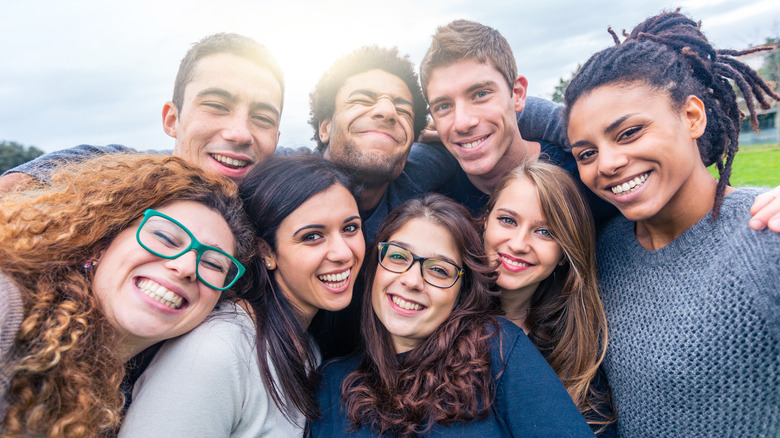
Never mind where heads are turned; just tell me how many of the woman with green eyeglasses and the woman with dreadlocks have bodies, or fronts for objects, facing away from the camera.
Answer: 0

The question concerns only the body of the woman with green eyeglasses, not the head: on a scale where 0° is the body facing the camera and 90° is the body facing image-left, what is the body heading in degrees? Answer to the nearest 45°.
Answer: approximately 315°

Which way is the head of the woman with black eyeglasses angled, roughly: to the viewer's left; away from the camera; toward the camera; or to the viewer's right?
toward the camera

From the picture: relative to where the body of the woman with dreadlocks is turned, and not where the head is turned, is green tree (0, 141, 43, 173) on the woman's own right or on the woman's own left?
on the woman's own right

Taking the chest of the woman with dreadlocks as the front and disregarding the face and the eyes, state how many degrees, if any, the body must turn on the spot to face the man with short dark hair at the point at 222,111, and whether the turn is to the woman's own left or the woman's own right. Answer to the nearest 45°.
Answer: approximately 45° to the woman's own right

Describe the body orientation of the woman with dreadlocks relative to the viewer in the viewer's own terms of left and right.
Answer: facing the viewer and to the left of the viewer

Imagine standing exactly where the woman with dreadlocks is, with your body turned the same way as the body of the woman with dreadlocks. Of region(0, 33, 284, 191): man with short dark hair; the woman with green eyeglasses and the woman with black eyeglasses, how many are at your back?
0

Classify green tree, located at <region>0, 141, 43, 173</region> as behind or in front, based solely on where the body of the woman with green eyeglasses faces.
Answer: behind

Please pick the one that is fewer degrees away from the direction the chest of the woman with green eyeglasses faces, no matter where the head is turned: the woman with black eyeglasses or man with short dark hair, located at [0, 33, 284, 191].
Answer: the woman with black eyeglasses

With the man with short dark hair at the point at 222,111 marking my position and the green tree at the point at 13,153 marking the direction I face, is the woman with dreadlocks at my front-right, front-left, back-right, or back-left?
back-right

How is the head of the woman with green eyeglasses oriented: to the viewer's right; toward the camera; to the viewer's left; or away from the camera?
toward the camera

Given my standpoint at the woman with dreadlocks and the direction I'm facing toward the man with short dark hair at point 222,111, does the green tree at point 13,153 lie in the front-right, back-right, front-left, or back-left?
front-right
